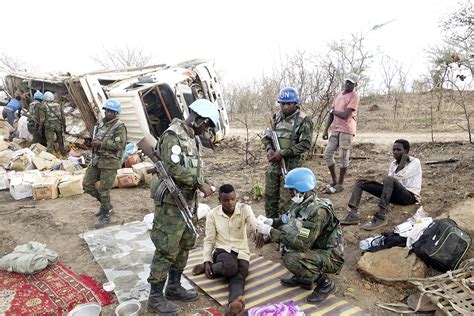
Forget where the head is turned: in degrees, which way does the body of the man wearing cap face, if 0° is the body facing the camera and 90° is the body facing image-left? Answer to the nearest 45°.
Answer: approximately 45°

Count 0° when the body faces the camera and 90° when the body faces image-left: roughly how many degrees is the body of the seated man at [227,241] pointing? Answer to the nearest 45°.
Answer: approximately 0°

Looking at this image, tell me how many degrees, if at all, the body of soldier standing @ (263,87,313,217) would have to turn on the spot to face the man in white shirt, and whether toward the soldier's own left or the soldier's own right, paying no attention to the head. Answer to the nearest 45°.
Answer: approximately 135° to the soldier's own left

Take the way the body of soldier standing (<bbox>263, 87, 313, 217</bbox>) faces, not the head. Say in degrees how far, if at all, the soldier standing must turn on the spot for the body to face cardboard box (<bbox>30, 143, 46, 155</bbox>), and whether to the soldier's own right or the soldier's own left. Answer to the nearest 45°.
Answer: approximately 90° to the soldier's own right

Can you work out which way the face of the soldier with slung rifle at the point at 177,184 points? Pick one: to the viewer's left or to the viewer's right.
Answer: to the viewer's right

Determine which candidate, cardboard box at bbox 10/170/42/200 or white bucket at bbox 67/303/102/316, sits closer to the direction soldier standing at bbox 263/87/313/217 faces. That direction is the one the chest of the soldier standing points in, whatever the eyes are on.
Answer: the white bucket

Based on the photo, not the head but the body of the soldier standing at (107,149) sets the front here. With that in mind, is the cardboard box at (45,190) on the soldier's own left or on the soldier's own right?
on the soldier's own right

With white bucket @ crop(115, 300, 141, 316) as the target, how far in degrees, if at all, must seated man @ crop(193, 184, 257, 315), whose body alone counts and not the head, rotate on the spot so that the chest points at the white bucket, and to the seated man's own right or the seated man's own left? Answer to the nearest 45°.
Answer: approximately 45° to the seated man's own right

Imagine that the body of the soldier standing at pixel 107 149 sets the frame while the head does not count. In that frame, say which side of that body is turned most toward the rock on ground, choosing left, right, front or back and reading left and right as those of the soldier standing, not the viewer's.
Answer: left

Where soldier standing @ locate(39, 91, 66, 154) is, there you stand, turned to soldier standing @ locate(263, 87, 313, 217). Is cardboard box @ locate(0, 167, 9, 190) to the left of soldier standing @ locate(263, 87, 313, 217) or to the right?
right

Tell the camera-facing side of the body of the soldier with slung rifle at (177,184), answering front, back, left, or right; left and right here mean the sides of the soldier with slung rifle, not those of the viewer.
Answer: right

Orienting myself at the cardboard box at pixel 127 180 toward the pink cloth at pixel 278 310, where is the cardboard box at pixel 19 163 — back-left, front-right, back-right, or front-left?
back-right

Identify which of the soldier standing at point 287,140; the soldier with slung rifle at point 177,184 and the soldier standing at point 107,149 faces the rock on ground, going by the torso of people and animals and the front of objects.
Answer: the soldier with slung rifle

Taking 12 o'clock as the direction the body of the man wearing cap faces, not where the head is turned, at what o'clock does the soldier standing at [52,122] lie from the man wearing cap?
The soldier standing is roughly at 2 o'clock from the man wearing cap.
